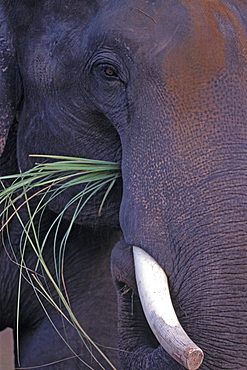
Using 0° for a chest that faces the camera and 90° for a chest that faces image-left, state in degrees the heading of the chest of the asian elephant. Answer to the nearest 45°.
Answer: approximately 315°
